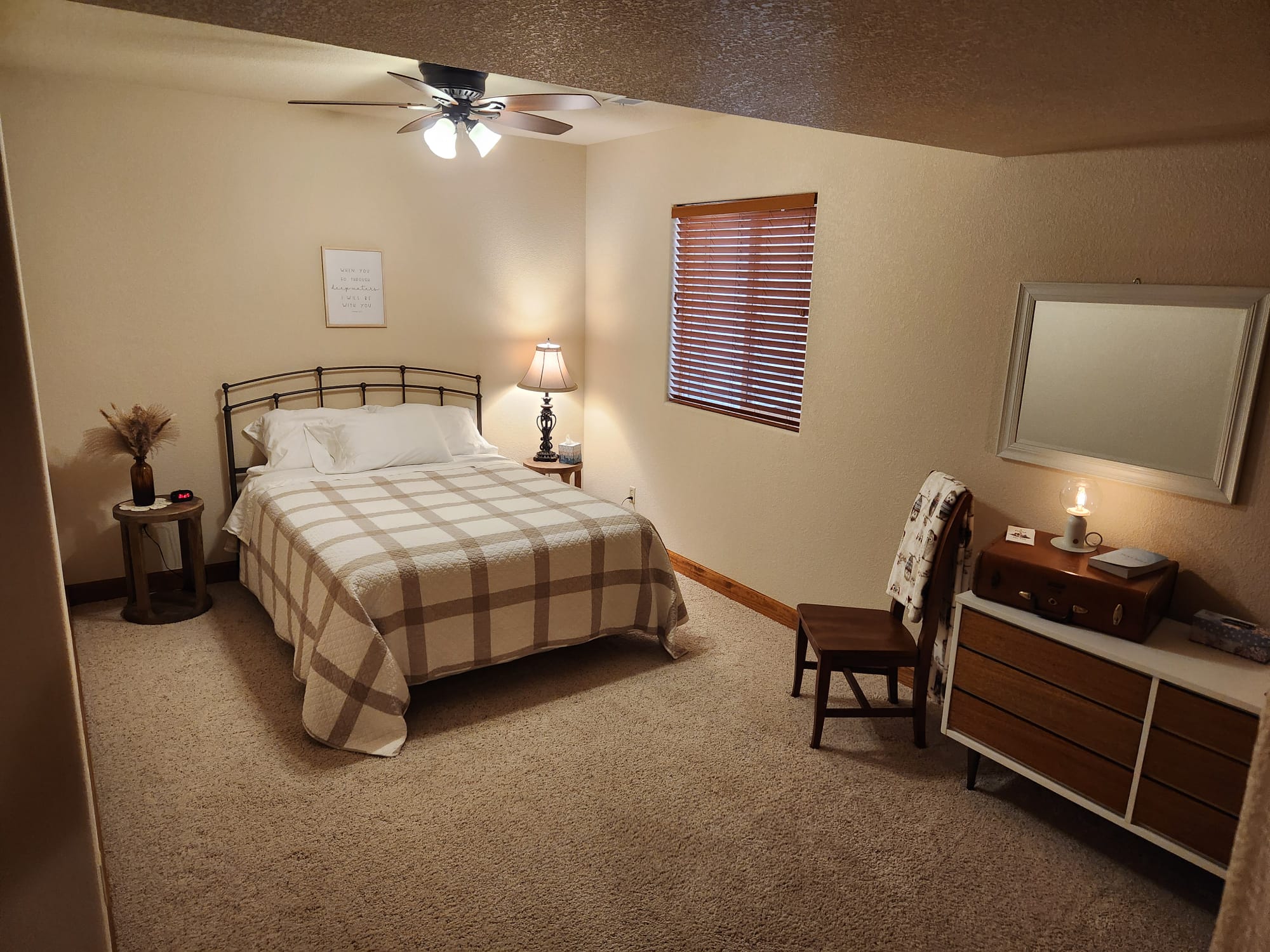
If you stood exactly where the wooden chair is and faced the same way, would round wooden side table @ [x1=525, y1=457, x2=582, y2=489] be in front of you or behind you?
in front

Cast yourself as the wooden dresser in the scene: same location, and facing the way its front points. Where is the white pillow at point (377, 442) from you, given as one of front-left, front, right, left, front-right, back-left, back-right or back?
front-right

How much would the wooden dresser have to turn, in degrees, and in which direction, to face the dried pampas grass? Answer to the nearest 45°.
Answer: approximately 45° to its right

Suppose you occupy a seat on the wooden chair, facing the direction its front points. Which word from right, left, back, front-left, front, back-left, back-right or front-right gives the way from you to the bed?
front

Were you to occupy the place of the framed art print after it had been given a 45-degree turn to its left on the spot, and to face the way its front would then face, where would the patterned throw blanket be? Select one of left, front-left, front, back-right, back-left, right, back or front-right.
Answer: front

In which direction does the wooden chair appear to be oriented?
to the viewer's left

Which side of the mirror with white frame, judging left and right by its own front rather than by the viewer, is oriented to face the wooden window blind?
right

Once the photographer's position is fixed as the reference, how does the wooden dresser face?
facing the viewer and to the left of the viewer

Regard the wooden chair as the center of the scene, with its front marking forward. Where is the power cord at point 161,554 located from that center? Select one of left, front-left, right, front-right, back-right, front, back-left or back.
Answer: front

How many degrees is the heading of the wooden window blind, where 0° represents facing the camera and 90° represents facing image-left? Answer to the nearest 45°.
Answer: approximately 45°

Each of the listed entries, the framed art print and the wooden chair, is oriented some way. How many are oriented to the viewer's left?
1

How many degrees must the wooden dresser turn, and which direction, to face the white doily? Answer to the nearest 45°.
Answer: approximately 45° to its right

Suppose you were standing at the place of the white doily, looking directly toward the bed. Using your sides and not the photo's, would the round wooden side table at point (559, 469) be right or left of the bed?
left

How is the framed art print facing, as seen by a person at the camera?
facing the viewer

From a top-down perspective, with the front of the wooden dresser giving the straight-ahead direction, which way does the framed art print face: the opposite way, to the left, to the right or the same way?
to the left
